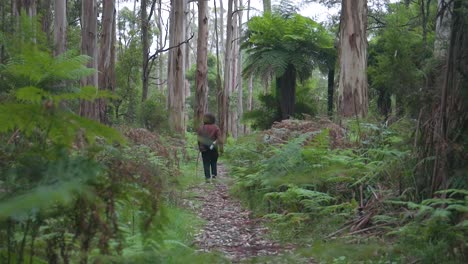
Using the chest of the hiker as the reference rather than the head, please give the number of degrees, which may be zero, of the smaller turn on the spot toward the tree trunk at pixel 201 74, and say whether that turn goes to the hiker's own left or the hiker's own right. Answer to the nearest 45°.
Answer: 0° — they already face it

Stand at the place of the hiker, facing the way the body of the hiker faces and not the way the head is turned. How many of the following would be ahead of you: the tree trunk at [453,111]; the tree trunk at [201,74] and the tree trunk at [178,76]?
2

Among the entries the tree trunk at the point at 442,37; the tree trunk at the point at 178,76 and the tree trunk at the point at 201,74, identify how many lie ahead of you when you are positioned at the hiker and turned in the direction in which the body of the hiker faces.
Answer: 2

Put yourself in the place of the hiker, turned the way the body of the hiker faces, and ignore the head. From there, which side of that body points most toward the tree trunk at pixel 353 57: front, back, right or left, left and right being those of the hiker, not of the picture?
front

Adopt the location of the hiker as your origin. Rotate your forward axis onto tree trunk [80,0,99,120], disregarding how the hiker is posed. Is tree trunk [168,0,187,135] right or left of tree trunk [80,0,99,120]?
right

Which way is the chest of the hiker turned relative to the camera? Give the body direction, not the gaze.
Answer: away from the camera

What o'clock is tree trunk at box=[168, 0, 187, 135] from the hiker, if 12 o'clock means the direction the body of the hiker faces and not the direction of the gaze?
The tree trunk is roughly at 12 o'clock from the hiker.
